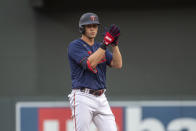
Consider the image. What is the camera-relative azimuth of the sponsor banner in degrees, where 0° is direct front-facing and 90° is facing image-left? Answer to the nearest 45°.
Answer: approximately 0°

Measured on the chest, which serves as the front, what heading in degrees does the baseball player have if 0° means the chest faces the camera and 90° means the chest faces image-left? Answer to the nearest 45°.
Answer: approximately 315°

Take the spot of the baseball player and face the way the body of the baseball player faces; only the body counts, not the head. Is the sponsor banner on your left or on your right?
on your left
